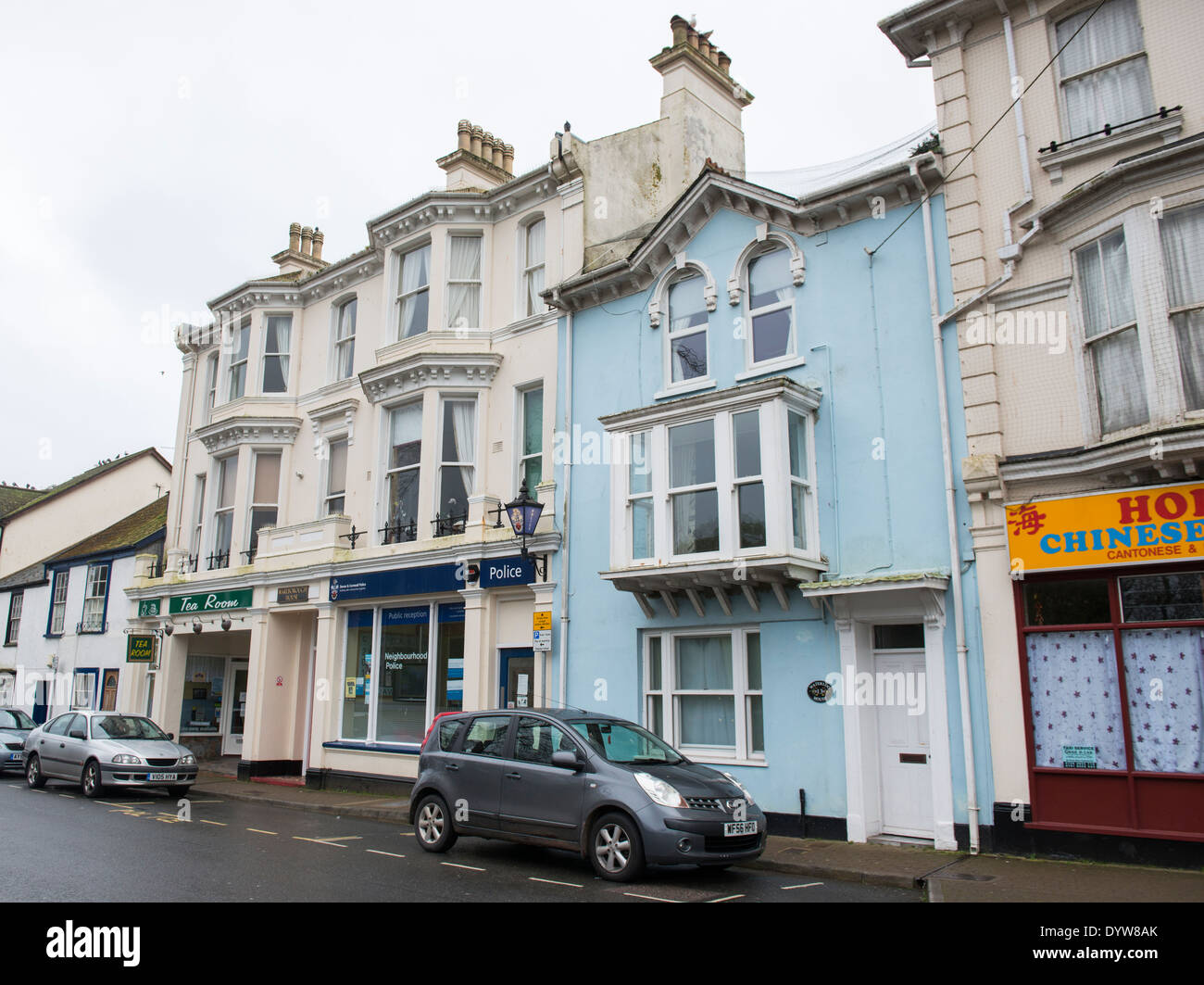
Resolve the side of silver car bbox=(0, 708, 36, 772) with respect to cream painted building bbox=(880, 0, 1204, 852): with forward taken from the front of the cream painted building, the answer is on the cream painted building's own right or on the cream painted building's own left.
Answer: on the cream painted building's own right

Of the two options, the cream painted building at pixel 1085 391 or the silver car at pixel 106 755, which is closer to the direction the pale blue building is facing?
the silver car

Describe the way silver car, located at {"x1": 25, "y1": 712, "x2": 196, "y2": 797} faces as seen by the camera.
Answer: facing the viewer and to the right of the viewer

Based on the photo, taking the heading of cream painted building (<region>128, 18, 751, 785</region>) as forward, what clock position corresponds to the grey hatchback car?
The grey hatchback car is roughly at 10 o'clock from the cream painted building.

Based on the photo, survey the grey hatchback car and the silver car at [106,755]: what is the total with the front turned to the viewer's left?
0

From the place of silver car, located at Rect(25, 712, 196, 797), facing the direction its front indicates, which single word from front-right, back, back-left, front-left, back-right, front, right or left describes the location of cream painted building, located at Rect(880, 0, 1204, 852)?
front

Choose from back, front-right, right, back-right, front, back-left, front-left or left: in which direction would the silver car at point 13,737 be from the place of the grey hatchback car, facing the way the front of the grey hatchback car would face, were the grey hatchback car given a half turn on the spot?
front

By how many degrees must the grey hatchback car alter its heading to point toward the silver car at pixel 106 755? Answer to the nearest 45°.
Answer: approximately 180°

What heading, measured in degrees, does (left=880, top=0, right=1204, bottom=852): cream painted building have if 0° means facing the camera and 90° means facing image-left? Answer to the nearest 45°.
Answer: approximately 45°

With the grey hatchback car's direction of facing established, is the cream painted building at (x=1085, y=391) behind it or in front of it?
in front

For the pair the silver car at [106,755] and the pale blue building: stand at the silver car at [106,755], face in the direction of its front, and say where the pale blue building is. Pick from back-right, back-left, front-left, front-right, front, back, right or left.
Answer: front

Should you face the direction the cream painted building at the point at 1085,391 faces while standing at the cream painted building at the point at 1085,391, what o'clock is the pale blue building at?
The pale blue building is roughly at 2 o'clock from the cream painted building.

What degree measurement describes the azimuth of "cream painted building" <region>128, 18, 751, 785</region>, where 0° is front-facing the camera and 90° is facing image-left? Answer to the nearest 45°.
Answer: approximately 45°

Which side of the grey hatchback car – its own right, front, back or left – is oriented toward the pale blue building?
left

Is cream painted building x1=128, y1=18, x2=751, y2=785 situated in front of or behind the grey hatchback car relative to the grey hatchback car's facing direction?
behind

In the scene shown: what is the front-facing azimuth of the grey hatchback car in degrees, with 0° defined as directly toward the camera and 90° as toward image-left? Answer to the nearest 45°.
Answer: approximately 315°

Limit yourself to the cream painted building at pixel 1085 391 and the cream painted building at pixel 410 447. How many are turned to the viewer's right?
0
